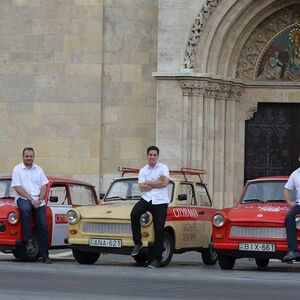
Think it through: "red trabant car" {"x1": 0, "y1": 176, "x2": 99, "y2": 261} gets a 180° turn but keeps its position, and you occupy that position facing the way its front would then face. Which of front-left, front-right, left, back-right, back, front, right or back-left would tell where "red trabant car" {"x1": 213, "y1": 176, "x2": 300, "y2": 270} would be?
right

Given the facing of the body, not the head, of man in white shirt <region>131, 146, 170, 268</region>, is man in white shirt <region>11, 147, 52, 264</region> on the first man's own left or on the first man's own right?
on the first man's own right

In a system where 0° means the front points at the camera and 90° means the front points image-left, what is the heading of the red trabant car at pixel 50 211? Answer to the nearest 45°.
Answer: approximately 45°

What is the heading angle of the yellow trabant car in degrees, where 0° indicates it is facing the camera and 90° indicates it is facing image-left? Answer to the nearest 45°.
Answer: approximately 45°

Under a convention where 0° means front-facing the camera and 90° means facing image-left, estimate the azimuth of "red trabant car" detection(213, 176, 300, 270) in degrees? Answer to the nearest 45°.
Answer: approximately 45°

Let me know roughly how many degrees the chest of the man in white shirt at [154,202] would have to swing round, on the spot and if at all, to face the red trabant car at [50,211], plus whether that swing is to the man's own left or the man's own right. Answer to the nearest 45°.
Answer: approximately 135° to the man's own right

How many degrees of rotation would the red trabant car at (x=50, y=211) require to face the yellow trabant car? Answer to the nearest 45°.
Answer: approximately 90° to its left

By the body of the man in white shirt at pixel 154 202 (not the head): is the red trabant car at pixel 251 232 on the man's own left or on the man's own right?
on the man's own left

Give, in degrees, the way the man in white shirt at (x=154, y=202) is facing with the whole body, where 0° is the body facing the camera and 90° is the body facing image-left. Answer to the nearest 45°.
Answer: approximately 0°

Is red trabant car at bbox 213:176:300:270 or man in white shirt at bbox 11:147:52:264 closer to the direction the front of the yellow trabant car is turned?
the man in white shirt

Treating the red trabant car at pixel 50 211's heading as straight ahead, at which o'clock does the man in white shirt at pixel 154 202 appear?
The man in white shirt is roughly at 9 o'clock from the red trabant car.
